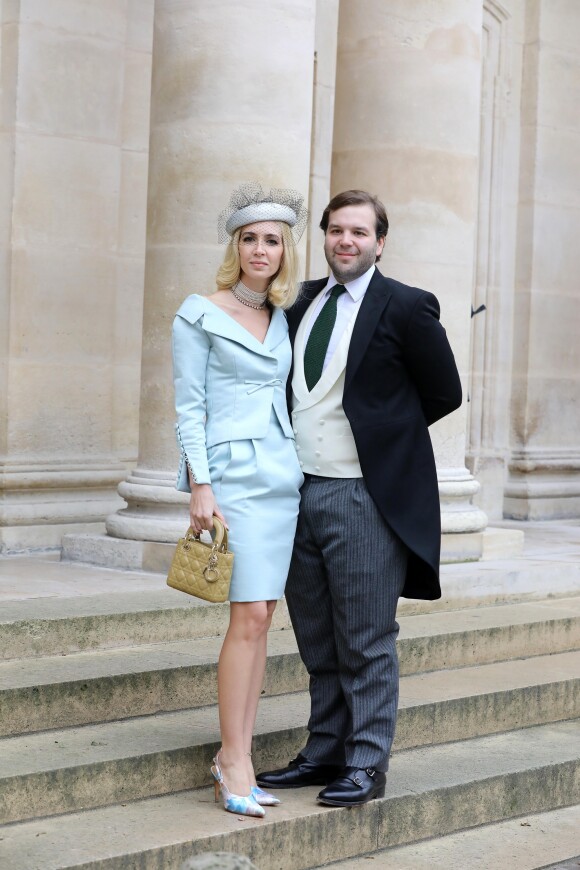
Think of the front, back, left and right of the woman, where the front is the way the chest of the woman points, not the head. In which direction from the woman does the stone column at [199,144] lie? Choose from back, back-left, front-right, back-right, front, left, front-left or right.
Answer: back-left

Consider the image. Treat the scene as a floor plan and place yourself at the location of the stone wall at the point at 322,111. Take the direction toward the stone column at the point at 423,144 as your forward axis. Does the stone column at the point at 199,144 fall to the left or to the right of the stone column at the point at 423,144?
right

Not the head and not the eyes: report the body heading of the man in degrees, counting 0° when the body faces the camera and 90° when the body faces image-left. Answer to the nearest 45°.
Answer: approximately 45°

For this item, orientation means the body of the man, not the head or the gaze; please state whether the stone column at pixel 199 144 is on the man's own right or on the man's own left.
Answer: on the man's own right

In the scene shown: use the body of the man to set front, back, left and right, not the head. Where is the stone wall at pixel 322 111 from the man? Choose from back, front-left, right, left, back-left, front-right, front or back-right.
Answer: back-right

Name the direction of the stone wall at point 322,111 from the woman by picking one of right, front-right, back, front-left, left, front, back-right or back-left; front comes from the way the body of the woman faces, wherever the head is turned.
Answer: back-left

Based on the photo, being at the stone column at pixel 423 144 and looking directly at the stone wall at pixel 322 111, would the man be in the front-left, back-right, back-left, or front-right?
back-left

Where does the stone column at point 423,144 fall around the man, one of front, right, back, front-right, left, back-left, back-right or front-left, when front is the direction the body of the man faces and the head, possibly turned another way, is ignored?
back-right

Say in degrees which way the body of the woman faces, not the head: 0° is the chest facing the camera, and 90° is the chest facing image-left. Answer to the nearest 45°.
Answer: approximately 315°

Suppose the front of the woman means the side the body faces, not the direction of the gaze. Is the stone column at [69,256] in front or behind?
behind
